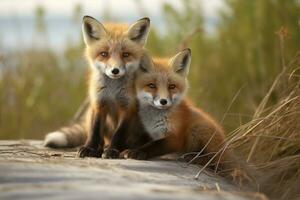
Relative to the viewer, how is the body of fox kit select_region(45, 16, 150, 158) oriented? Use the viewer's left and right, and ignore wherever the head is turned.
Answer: facing the viewer

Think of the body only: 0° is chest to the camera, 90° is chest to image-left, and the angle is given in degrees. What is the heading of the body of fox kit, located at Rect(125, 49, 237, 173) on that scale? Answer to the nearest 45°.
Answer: approximately 45°

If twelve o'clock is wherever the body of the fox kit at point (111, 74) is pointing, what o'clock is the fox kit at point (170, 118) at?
the fox kit at point (170, 118) is roughly at 10 o'clock from the fox kit at point (111, 74).

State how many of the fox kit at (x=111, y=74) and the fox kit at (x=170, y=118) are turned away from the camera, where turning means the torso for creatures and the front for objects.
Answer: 0

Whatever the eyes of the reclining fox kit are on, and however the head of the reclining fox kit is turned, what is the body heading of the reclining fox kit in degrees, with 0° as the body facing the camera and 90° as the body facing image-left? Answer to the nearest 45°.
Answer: approximately 45°
